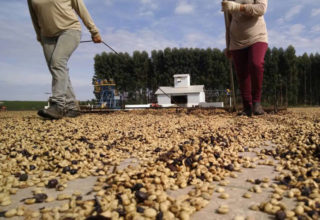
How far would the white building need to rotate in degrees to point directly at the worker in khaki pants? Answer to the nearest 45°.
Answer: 0° — it already faces them

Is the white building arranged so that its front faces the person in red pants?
yes

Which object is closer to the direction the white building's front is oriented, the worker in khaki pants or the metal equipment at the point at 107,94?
the worker in khaki pants

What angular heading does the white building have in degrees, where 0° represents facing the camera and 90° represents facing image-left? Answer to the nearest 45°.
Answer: approximately 0°

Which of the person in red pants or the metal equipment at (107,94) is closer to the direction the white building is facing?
the person in red pants

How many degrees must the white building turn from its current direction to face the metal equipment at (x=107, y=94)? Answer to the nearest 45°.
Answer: approximately 45° to its right
